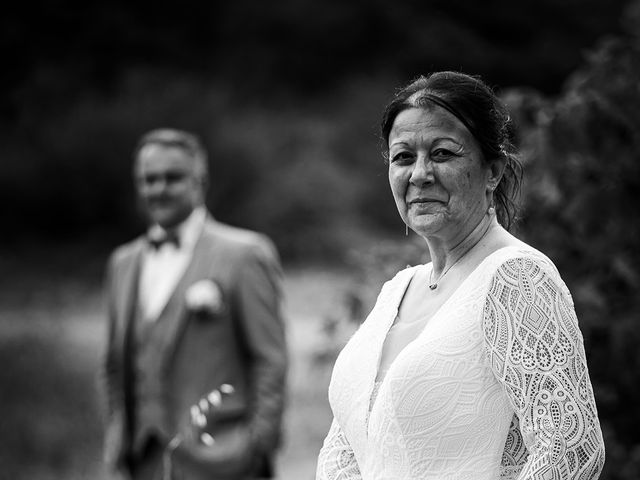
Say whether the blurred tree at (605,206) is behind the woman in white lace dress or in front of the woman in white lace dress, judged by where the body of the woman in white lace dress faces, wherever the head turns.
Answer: behind

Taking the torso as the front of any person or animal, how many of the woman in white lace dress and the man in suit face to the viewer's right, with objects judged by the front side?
0

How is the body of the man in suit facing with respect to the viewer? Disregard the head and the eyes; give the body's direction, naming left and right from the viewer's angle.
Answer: facing the viewer and to the left of the viewer

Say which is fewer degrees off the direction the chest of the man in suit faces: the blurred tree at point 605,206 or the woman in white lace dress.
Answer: the woman in white lace dress

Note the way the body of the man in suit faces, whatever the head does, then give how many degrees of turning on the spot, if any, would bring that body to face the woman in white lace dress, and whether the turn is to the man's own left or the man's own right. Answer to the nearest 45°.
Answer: approximately 45° to the man's own left

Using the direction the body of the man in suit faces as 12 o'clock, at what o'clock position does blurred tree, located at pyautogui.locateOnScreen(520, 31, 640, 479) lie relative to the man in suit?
The blurred tree is roughly at 8 o'clock from the man in suit.

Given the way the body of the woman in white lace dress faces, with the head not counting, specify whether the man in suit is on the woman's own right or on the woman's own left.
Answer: on the woman's own right

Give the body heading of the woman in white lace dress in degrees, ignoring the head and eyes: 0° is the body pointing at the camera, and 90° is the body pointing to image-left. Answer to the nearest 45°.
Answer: approximately 45°

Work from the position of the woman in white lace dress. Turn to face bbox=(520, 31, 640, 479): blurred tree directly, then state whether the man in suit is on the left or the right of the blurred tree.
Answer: left
